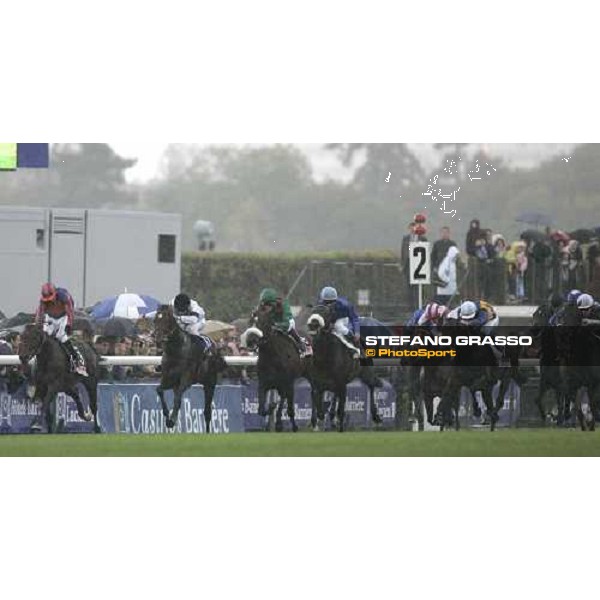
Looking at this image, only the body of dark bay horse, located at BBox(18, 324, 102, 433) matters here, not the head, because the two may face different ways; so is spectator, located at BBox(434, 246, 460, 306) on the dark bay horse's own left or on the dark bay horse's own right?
on the dark bay horse's own left

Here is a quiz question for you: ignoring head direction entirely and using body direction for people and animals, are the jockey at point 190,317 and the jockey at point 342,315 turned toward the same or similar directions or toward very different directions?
same or similar directions

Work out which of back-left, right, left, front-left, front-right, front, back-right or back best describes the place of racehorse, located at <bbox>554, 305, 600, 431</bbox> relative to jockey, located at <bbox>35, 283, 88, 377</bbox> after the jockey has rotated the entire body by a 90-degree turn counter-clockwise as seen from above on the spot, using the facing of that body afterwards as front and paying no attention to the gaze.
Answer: front-left

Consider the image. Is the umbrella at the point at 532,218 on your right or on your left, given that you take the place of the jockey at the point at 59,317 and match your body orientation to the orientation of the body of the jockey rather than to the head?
on your left

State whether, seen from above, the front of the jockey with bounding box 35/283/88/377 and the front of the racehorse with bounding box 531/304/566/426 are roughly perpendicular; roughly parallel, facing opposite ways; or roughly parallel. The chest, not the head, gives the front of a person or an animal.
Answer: roughly parallel

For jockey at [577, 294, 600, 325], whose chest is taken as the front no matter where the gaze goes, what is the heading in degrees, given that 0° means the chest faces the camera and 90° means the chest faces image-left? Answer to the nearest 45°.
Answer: approximately 45°

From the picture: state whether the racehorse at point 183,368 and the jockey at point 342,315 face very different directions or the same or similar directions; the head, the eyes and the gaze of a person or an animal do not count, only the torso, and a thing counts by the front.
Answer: same or similar directions

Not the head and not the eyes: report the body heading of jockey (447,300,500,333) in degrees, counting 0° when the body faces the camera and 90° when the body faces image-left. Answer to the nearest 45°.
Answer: approximately 45°

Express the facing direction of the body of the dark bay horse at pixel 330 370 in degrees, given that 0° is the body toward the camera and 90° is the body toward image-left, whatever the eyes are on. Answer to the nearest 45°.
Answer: approximately 45°

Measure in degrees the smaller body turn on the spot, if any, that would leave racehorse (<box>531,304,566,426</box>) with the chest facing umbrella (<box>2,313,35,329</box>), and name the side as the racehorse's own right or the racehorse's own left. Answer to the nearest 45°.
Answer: approximately 45° to the racehorse's own right

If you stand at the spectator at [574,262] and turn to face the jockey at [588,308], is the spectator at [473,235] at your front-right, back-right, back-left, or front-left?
back-right

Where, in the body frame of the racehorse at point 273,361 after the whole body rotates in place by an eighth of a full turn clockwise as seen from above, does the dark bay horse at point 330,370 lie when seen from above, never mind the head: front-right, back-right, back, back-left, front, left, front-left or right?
back

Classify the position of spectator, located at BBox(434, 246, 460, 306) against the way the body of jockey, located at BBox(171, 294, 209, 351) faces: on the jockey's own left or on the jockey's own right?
on the jockey's own left

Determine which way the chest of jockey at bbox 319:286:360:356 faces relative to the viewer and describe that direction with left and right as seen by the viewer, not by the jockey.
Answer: facing the viewer and to the left of the viewer
